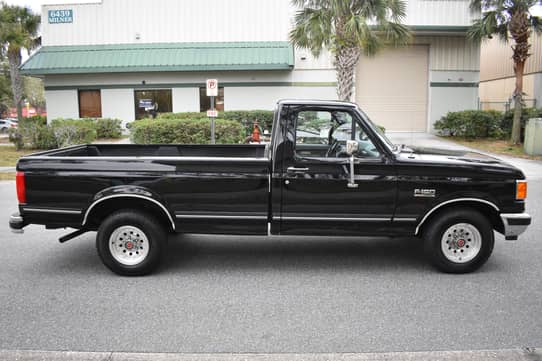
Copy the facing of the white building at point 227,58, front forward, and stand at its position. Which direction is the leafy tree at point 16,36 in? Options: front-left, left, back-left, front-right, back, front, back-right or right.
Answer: right

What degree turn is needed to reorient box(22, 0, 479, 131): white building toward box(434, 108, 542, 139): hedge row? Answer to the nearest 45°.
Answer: approximately 90° to its left

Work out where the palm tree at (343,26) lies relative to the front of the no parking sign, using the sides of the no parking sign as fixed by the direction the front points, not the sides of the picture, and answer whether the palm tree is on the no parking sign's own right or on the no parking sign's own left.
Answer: on the no parking sign's own left

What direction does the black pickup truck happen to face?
to the viewer's right

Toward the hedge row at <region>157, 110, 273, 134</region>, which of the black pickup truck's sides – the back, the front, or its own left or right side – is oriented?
left

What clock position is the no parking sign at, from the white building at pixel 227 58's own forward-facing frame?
The no parking sign is roughly at 12 o'clock from the white building.

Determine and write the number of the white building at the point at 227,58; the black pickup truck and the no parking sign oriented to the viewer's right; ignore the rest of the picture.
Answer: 1

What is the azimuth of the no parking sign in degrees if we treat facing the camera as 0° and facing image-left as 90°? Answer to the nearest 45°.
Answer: approximately 0°

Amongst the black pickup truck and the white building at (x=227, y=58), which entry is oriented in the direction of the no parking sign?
the white building

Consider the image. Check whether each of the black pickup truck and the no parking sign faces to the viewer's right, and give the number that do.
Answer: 1

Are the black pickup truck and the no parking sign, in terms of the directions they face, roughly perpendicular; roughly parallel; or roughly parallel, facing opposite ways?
roughly perpendicular

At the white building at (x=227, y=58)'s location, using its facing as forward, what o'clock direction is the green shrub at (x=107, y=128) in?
The green shrub is roughly at 3 o'clock from the white building.

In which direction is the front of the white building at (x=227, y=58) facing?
toward the camera
